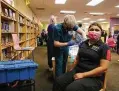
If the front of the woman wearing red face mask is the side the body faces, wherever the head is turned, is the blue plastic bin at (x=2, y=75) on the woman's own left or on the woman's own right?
on the woman's own right

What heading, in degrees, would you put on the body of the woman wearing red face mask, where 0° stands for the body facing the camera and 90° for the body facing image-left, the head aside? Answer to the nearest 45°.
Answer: approximately 45°

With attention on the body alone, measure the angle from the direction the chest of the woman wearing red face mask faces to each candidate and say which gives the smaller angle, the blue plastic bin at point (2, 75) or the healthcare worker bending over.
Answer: the blue plastic bin

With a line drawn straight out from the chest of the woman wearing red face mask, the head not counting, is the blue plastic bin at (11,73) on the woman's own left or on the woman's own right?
on the woman's own right

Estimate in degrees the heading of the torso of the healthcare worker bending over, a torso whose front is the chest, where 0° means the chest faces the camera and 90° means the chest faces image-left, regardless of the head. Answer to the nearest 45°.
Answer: approximately 315°

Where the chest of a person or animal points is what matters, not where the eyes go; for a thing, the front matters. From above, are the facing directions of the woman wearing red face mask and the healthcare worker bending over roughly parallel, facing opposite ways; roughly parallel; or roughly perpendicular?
roughly perpendicular

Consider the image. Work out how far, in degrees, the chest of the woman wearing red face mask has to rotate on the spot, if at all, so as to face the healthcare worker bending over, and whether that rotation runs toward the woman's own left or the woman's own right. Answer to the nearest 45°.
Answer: approximately 90° to the woman's own right
